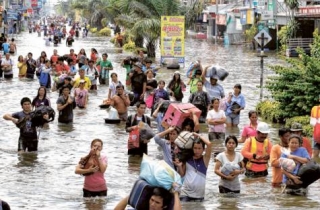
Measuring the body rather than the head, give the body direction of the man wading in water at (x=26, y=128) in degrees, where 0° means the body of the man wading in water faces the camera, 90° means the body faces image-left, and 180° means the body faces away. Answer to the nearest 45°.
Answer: approximately 0°

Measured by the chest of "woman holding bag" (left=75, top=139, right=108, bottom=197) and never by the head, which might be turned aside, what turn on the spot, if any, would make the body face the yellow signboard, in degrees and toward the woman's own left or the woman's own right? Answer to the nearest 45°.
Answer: approximately 180°

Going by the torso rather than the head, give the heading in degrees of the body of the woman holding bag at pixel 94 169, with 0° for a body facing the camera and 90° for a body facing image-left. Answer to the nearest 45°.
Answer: approximately 0°

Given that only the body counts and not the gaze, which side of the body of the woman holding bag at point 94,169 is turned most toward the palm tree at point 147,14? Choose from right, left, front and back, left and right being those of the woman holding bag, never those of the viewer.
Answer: back

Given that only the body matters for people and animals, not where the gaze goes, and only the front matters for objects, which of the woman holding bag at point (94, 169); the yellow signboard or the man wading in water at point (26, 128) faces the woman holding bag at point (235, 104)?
the yellow signboard

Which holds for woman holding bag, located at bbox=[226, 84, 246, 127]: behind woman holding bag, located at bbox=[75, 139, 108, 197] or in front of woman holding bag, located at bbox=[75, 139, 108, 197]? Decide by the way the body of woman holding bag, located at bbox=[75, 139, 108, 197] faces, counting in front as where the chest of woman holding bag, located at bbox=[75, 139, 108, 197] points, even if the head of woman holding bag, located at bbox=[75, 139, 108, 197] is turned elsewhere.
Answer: behind

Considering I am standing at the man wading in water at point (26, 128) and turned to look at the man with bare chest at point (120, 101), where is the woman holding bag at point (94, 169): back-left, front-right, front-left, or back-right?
back-right

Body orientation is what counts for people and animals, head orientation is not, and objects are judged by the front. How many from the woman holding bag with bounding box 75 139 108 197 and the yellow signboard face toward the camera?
2

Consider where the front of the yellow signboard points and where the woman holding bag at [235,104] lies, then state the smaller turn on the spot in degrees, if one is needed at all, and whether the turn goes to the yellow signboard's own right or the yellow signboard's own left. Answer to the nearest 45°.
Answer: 0° — it already faces them

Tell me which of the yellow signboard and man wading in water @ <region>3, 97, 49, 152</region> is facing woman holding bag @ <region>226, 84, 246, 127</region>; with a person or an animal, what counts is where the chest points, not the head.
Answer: the yellow signboard

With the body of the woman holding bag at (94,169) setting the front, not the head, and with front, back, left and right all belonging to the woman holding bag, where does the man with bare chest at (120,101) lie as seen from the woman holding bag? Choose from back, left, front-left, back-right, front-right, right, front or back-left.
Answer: back
